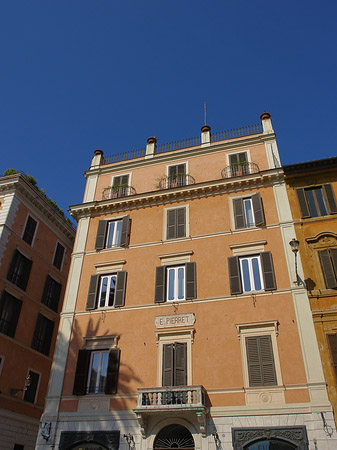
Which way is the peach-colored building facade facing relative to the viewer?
toward the camera

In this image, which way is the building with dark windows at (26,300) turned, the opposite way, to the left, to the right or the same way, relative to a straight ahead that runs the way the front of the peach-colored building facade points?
to the left

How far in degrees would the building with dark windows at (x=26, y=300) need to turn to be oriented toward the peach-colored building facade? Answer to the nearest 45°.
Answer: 0° — it already faces it

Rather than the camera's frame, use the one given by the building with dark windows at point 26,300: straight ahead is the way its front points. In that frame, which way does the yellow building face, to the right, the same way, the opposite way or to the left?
to the right

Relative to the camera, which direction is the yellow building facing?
toward the camera

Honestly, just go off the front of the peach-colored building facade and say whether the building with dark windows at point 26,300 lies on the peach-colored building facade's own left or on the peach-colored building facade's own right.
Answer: on the peach-colored building facade's own right

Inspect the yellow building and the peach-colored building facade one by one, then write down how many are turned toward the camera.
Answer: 2

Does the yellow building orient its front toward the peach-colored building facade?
no

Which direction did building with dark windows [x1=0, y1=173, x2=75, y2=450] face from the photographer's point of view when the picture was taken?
facing the viewer and to the right of the viewer

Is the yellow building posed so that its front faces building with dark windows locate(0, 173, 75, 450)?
no

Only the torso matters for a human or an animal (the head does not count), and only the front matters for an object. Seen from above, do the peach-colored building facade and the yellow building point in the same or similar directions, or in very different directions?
same or similar directions
